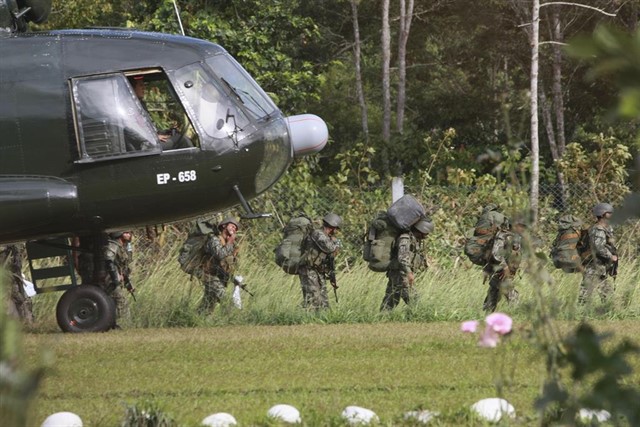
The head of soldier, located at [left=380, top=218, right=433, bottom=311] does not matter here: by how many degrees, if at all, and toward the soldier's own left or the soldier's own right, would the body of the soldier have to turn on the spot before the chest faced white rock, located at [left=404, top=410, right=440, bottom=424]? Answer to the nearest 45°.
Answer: approximately 90° to the soldier's own right

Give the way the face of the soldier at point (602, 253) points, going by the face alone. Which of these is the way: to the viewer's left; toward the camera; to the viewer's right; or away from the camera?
to the viewer's right

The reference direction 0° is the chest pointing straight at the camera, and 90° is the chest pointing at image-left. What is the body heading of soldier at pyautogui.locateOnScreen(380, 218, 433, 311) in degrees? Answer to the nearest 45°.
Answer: approximately 270°

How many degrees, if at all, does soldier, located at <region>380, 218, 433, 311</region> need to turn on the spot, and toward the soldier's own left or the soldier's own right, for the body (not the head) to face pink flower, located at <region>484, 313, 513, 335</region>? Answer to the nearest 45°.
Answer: approximately 90° to the soldier's own right

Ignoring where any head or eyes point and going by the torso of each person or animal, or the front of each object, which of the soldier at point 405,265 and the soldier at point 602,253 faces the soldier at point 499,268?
the soldier at point 405,265

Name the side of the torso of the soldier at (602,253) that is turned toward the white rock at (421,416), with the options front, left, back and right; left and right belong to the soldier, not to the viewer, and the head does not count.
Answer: right

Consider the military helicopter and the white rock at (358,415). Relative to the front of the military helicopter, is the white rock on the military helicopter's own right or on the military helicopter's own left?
on the military helicopter's own right

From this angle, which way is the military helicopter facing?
to the viewer's right

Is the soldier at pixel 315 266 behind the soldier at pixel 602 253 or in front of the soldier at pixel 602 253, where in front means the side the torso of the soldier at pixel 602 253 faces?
behind

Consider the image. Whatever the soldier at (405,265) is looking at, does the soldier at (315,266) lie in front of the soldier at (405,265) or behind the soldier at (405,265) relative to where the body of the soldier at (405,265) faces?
behind

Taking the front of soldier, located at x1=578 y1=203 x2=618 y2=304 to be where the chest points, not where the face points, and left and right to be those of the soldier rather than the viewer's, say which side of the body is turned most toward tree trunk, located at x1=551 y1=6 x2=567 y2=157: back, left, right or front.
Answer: left

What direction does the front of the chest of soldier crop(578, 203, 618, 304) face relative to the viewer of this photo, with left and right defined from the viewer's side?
facing to the right of the viewer

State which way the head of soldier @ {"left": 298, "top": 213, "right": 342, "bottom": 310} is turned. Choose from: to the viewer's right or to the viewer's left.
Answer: to the viewer's right
